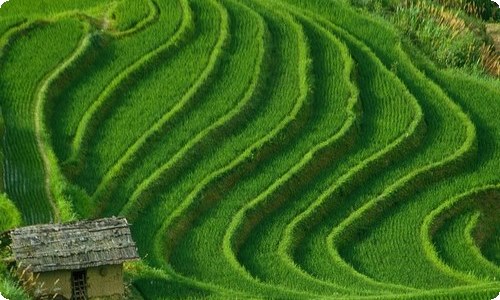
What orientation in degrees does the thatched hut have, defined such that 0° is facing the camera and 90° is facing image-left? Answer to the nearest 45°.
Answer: approximately 0°
